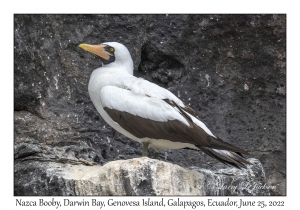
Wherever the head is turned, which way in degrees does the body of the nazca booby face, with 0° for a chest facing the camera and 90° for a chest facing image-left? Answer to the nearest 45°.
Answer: approximately 90°
